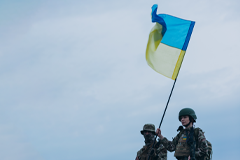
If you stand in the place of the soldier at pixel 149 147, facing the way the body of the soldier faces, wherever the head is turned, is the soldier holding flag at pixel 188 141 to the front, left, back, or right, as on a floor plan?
left

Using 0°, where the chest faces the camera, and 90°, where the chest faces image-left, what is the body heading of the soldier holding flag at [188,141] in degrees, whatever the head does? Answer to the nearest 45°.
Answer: approximately 45°

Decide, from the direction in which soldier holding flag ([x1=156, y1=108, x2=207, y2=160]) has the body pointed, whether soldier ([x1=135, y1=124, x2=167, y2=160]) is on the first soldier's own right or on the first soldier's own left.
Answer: on the first soldier's own right
